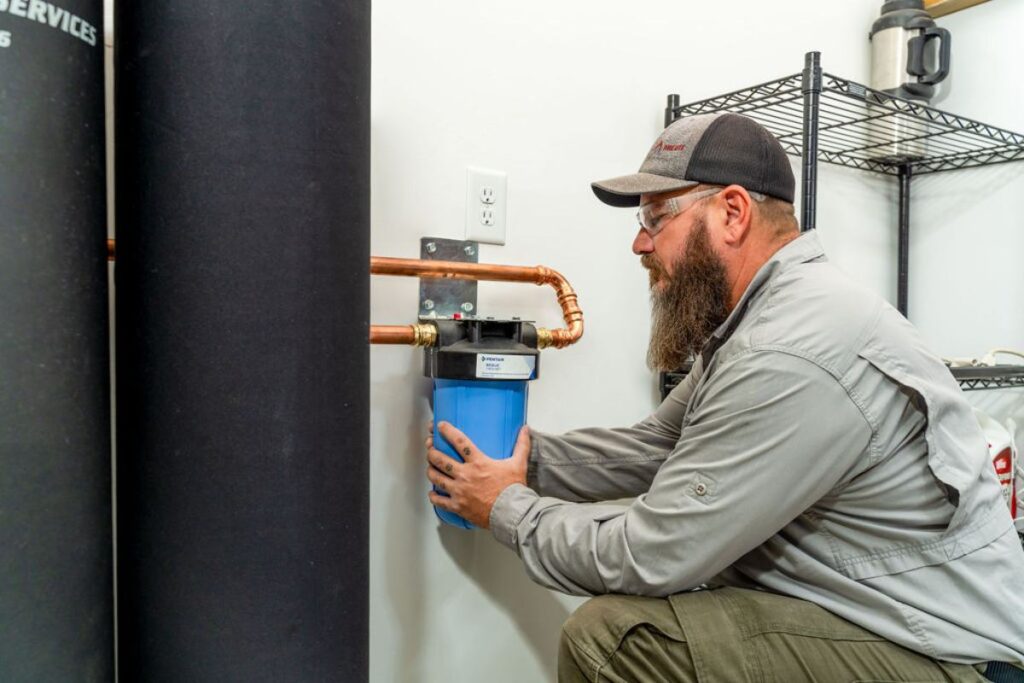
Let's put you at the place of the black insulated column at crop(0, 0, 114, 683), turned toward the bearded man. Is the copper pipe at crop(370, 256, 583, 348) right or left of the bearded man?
left

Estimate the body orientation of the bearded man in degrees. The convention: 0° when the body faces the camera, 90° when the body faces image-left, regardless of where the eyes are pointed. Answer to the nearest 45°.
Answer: approximately 90°

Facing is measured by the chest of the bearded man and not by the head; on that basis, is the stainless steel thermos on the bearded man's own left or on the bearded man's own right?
on the bearded man's own right

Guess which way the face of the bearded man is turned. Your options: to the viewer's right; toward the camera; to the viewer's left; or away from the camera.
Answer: to the viewer's left

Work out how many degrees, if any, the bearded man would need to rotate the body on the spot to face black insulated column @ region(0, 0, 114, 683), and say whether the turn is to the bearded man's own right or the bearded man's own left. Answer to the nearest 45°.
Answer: approximately 45° to the bearded man's own left
